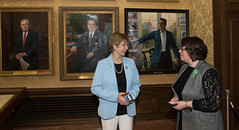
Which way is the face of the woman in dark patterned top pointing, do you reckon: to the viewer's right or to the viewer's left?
to the viewer's left

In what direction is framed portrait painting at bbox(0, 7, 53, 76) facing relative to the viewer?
toward the camera

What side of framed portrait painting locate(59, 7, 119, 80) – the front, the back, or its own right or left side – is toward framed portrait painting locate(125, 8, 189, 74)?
left

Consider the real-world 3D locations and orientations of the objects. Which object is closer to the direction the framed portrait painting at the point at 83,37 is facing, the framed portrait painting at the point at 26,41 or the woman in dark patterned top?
the woman in dark patterned top

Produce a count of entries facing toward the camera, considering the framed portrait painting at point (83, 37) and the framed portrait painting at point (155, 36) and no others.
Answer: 2

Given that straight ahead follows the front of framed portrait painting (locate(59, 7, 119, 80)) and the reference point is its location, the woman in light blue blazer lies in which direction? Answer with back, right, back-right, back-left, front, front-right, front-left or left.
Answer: front

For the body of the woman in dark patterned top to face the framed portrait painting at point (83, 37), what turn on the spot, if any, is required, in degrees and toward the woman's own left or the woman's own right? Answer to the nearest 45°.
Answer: approximately 90° to the woman's own right

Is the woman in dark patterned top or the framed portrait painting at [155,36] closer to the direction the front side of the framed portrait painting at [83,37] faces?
the woman in dark patterned top

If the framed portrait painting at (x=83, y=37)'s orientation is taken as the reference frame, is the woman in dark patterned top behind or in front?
in front

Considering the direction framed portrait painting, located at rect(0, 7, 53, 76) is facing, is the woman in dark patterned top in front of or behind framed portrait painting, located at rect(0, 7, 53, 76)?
in front

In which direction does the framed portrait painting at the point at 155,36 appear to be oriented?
toward the camera

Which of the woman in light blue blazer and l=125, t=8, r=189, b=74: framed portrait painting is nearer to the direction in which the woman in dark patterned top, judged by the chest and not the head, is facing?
the woman in light blue blazer

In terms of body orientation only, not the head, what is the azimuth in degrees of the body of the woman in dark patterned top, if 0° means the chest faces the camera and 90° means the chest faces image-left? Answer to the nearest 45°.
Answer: approximately 45°

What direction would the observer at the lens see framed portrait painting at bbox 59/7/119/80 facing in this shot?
facing the viewer
